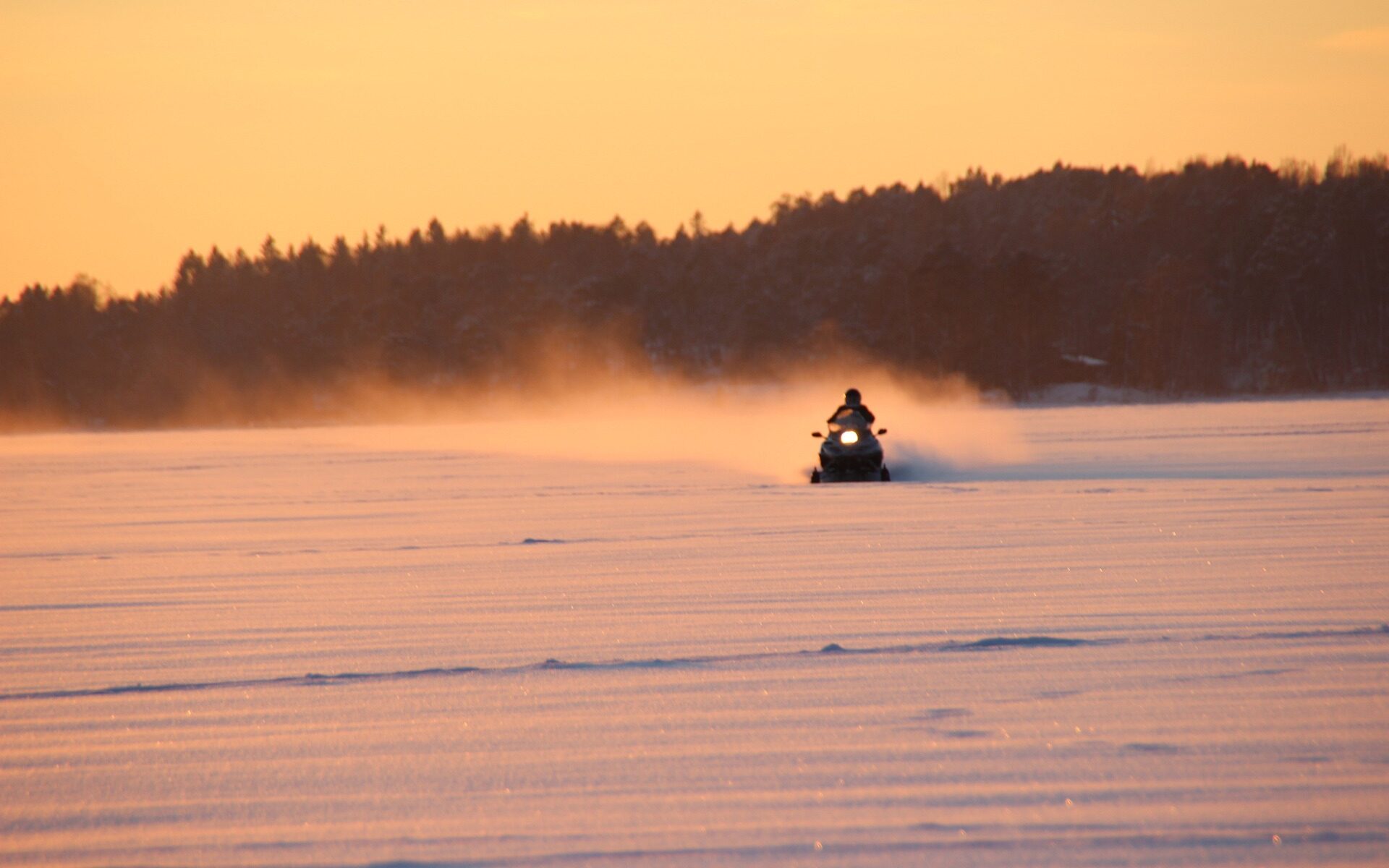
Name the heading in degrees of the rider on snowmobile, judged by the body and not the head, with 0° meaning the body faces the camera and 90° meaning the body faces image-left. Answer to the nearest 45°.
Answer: approximately 0°
